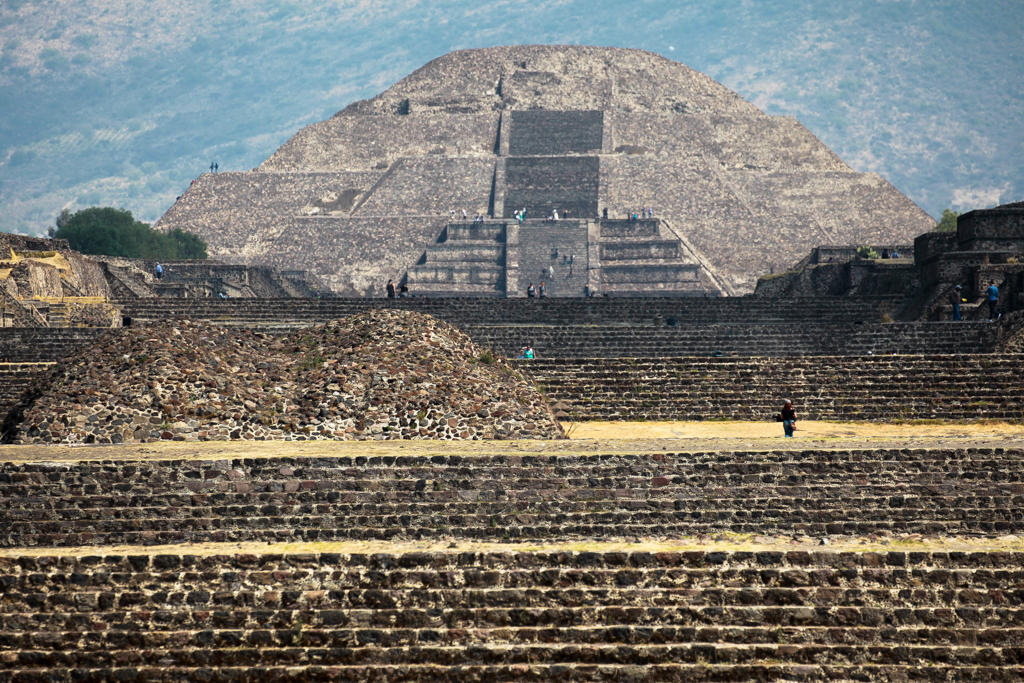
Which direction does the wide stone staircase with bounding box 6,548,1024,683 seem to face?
toward the camera

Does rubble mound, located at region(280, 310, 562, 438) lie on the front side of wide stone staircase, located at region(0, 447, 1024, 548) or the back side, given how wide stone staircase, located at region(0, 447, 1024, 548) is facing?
on the back side

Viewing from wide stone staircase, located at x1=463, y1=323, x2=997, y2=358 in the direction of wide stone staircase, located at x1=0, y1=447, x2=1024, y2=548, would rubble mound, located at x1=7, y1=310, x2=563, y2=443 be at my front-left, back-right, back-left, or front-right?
front-right

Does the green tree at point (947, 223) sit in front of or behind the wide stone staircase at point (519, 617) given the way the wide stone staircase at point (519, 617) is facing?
behind

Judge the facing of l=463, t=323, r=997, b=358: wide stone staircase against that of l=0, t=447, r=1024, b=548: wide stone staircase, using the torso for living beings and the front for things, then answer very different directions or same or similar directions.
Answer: same or similar directions

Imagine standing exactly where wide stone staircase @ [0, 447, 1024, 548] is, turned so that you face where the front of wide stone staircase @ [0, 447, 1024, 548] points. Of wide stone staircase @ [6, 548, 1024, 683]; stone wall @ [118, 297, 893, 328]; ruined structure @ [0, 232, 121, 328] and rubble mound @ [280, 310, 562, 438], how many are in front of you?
1

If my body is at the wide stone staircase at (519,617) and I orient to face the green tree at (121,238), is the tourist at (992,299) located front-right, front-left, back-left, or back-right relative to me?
front-right

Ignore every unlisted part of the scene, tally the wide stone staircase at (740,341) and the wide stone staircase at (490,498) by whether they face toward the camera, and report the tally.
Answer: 2

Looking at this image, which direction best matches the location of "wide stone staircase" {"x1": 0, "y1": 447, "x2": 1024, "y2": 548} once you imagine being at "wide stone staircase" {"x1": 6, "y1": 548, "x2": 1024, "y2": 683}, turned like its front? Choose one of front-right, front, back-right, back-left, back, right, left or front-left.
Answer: back

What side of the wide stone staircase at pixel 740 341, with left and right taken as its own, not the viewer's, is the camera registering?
front

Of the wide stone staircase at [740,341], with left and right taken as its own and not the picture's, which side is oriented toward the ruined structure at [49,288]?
right
